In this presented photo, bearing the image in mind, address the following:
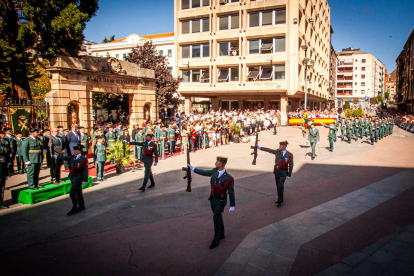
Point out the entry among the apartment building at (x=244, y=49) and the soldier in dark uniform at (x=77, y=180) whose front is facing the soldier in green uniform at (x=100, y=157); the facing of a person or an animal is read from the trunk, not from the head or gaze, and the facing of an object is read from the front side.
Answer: the apartment building

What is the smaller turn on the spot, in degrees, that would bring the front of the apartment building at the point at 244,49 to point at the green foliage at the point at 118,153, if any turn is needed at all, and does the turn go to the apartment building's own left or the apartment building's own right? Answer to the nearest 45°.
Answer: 0° — it already faces it

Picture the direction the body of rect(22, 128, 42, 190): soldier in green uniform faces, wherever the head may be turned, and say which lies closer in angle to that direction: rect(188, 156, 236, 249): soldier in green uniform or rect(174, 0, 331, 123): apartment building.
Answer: the soldier in green uniform

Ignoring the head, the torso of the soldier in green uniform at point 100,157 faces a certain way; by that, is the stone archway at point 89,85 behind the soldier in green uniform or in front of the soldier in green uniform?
behind

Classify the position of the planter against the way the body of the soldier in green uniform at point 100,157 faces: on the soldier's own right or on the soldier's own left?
on the soldier's own left
